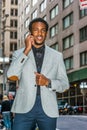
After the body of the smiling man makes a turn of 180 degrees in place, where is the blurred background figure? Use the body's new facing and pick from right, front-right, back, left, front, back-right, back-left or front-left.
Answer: front

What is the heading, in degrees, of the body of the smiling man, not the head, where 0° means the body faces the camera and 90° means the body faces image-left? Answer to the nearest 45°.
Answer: approximately 0°
